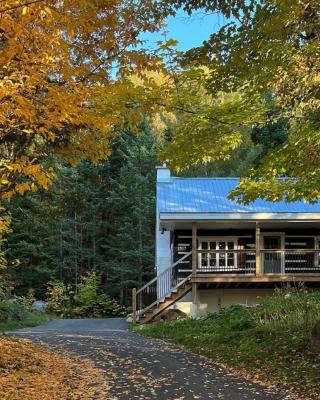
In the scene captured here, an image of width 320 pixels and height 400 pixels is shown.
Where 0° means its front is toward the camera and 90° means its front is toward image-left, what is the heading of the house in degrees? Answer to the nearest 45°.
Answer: approximately 0°

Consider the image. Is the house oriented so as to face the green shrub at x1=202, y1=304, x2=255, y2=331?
yes

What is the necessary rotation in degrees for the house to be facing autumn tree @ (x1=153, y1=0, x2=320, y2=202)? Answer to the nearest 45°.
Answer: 0° — it already faces it

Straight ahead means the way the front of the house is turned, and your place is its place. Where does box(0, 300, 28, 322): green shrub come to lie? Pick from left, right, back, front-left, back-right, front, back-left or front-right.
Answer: right

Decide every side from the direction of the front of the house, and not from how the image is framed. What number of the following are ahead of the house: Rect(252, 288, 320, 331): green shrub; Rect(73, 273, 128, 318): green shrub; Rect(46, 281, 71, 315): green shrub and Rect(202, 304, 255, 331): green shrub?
2

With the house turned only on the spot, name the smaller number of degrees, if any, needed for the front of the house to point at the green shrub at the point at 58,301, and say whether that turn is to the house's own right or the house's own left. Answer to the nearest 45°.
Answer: approximately 135° to the house's own right

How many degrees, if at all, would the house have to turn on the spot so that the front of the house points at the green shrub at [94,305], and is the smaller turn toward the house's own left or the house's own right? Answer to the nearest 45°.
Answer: approximately 135° to the house's own right
